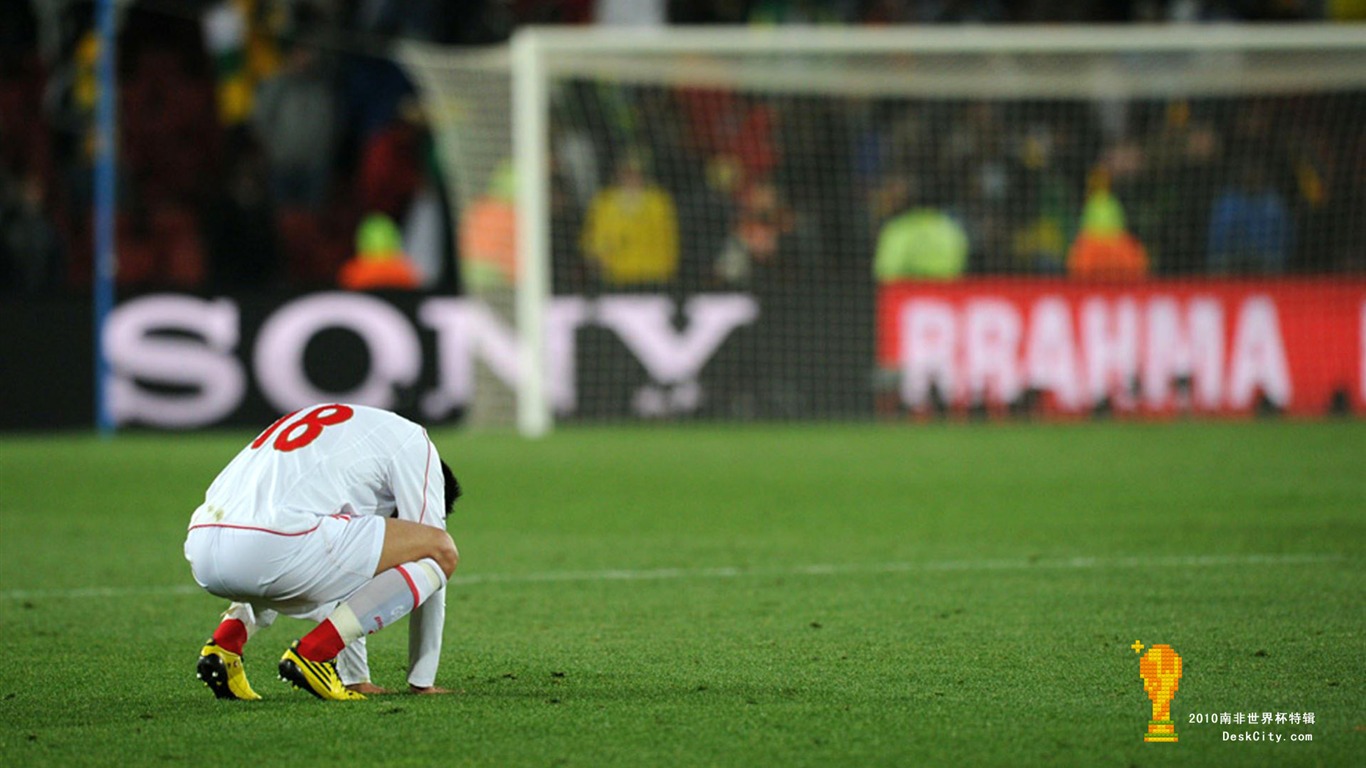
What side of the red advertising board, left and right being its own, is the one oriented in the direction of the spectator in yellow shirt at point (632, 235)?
right

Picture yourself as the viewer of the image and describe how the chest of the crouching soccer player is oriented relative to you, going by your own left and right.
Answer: facing away from the viewer and to the right of the viewer

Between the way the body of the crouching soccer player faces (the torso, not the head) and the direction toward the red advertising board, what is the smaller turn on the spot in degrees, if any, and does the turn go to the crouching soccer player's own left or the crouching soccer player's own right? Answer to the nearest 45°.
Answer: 0° — they already face it

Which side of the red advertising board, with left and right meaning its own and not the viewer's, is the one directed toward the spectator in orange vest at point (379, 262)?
right

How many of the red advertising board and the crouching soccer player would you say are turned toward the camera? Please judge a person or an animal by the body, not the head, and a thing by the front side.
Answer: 1

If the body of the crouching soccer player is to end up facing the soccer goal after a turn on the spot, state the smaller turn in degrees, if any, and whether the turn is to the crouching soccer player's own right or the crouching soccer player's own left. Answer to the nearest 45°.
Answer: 0° — they already face it

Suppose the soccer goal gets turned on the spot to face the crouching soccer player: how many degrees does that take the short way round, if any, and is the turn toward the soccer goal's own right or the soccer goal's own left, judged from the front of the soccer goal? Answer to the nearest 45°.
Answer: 0° — it already faces them

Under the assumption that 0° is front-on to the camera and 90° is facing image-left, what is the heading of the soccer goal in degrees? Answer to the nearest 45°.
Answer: approximately 0°

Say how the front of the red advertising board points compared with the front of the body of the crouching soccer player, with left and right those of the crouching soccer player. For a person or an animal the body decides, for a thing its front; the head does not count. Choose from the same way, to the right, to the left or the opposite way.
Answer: the opposite way

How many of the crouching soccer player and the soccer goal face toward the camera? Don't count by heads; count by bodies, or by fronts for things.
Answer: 1

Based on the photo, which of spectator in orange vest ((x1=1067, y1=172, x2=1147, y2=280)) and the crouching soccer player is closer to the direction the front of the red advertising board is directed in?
the crouching soccer player
